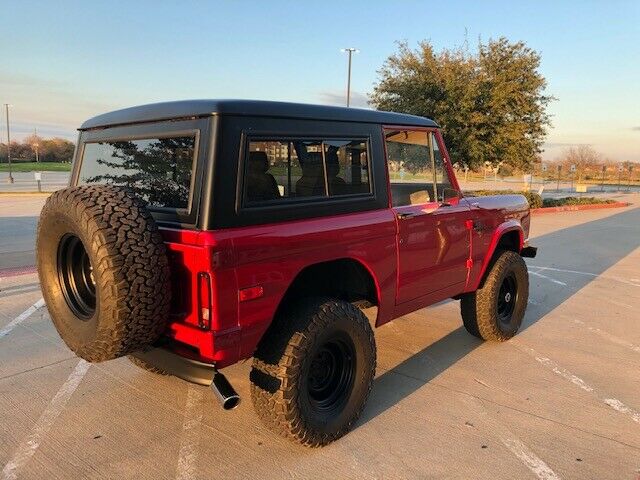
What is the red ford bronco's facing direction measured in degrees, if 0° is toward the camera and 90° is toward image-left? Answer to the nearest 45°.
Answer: approximately 225°
